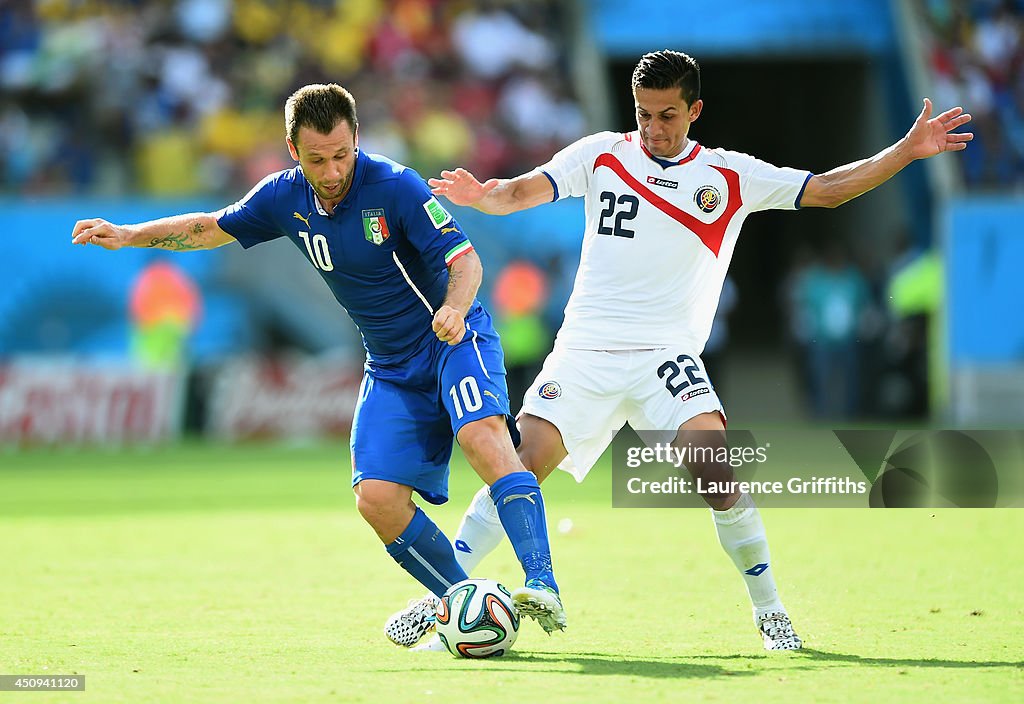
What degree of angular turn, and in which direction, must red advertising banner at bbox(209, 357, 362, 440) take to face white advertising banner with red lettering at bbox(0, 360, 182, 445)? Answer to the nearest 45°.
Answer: approximately 90° to its right

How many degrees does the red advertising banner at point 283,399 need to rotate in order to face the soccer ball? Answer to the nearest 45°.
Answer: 0° — it already faces it

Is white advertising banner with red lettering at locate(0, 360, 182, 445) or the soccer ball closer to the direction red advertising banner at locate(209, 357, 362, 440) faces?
the soccer ball

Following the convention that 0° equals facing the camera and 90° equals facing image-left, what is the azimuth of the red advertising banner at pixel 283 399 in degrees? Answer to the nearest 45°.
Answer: approximately 0°
